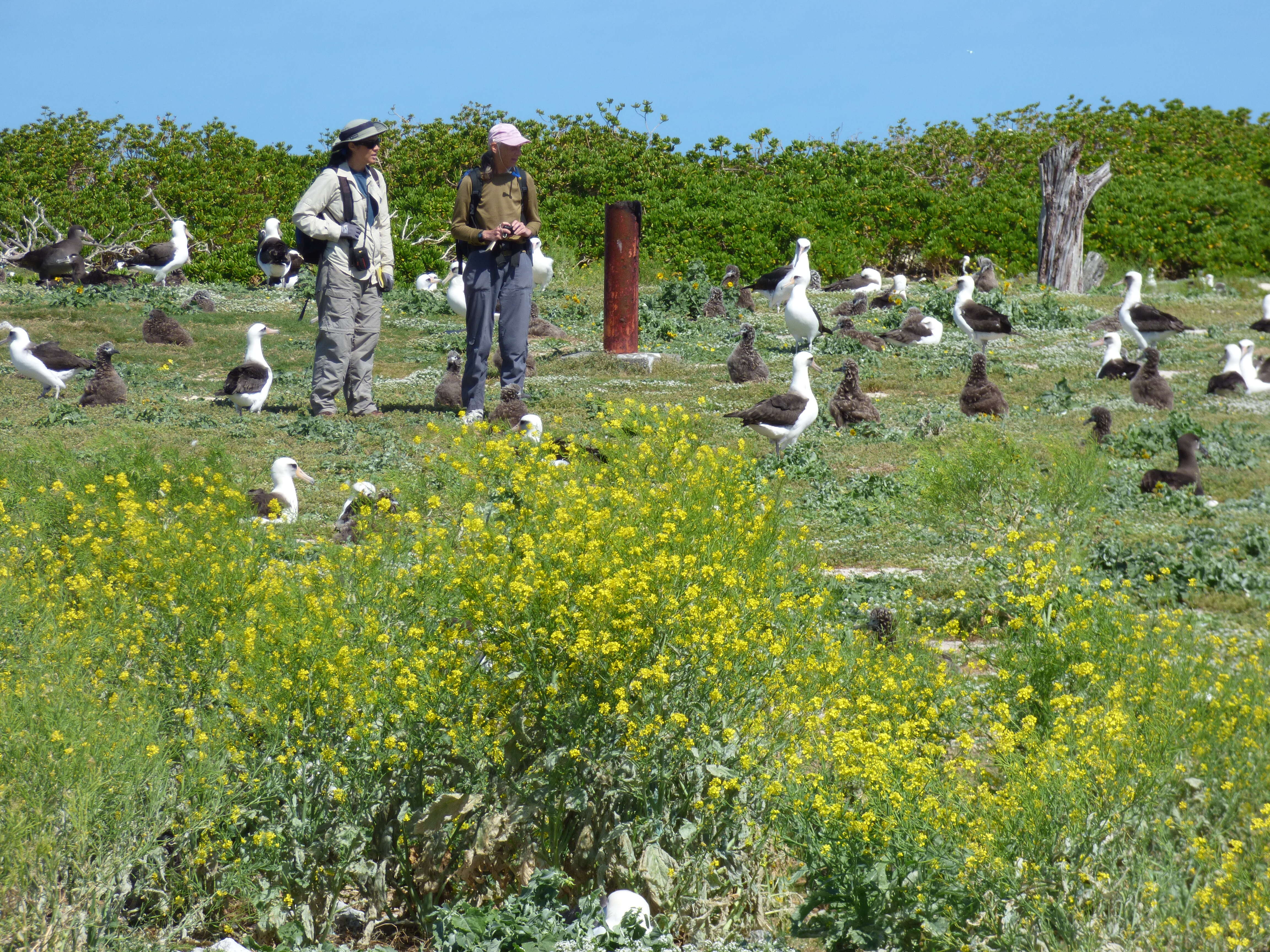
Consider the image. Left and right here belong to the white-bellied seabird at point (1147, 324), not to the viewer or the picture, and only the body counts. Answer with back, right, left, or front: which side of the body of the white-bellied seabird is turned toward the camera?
left

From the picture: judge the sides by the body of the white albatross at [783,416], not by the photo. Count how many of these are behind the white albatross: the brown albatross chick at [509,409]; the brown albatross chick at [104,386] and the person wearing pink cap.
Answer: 3

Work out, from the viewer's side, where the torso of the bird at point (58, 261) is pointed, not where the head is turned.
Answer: to the viewer's right

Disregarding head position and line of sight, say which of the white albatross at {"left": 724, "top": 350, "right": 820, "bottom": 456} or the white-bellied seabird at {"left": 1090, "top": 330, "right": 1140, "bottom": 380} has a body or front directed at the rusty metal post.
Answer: the white-bellied seabird

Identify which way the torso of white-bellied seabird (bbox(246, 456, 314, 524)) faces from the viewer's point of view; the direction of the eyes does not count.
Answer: to the viewer's right

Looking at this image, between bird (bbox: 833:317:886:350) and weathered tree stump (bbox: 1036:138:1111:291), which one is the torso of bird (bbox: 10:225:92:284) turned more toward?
the weathered tree stump

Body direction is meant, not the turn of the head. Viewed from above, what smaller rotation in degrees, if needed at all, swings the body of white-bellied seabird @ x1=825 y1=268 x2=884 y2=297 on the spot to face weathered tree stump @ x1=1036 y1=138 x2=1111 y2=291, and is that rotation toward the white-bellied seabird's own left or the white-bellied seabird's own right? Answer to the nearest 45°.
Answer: approximately 45° to the white-bellied seabird's own left

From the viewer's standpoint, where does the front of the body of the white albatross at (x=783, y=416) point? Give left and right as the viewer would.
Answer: facing to the right of the viewer

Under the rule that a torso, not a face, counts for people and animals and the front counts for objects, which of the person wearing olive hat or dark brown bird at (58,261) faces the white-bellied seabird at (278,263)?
the dark brown bird

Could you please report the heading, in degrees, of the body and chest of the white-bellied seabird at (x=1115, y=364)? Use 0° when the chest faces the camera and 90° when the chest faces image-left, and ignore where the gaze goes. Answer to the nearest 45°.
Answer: approximately 90°

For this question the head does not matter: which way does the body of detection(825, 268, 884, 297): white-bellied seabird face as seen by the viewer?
to the viewer's right

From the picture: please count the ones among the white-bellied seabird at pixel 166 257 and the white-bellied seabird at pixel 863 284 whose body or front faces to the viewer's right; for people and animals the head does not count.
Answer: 2

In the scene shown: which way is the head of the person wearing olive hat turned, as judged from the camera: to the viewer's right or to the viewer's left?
to the viewer's right
